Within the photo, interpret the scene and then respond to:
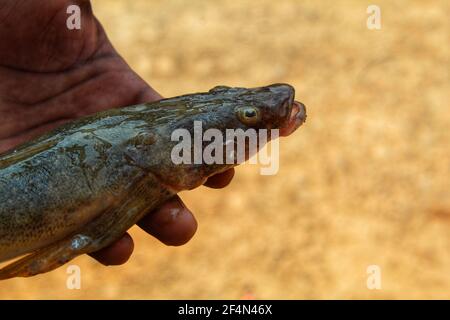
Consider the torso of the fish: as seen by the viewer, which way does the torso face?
to the viewer's right
